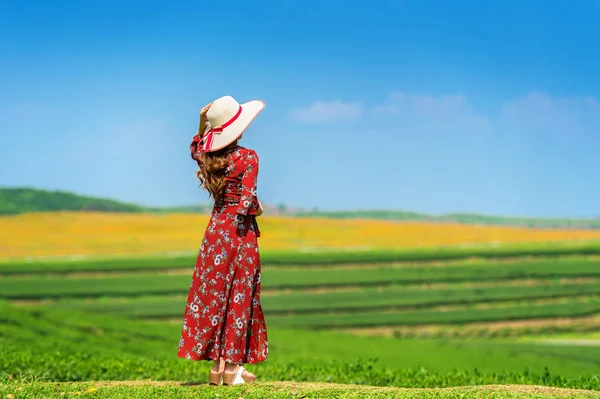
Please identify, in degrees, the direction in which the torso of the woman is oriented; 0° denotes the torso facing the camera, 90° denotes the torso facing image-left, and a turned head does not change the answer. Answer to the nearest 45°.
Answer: approximately 225°
